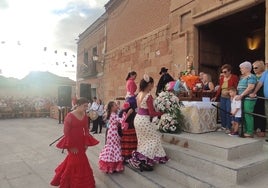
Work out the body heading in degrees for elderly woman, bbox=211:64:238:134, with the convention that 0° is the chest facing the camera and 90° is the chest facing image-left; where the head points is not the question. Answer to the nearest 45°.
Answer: approximately 45°

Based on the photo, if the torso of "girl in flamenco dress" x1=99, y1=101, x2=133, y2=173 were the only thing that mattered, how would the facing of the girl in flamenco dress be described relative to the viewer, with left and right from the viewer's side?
facing to the right of the viewer

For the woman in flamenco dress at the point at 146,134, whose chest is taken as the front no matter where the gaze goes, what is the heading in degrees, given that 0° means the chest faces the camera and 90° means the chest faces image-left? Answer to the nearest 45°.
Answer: approximately 225°

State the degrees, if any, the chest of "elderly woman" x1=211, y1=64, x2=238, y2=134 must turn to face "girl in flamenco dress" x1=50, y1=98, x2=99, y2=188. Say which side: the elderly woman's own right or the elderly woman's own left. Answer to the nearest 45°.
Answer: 0° — they already face them

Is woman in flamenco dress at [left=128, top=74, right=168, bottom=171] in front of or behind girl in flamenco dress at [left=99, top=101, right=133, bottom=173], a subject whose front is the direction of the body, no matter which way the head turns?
in front

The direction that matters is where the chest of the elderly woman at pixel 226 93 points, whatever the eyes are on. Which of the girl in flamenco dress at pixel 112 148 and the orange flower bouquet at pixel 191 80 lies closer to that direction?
the girl in flamenco dress

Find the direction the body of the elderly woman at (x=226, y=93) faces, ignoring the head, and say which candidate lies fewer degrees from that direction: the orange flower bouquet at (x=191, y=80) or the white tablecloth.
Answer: the white tablecloth
